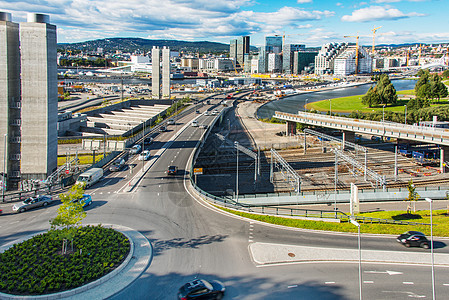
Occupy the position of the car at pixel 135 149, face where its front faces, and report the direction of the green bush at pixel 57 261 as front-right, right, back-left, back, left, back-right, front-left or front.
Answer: front-left

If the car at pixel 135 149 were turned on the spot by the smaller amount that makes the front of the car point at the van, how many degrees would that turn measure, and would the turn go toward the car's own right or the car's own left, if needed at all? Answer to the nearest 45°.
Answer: approximately 45° to the car's own left

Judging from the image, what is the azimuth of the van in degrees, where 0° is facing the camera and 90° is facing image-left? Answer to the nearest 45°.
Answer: approximately 45°

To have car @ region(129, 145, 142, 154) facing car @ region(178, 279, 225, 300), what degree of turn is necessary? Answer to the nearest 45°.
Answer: approximately 45° to its left

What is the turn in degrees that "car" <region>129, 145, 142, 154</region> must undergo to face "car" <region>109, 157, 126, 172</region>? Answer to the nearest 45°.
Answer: approximately 45° to its left

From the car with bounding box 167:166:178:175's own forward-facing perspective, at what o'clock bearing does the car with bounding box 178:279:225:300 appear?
the car with bounding box 178:279:225:300 is roughly at 6 o'clock from the car with bounding box 167:166:178:175.

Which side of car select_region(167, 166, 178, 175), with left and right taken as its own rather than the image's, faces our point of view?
back

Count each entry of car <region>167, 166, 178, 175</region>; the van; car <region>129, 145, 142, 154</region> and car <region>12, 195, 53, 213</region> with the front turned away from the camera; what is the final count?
1

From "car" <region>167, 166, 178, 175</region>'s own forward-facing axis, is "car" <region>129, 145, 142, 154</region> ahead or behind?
ahead

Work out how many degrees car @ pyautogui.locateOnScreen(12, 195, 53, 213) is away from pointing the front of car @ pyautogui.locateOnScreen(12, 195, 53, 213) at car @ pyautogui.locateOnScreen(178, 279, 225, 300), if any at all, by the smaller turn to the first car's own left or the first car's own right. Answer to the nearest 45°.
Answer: approximately 45° to the first car's own left

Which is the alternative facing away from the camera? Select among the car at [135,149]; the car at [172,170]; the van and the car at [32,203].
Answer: the car at [172,170]

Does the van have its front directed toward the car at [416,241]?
no

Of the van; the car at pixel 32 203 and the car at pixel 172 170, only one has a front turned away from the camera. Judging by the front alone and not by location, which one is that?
the car at pixel 172 170

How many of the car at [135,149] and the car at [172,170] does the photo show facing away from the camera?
1

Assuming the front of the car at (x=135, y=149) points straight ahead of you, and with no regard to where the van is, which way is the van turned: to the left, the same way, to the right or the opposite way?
the same way

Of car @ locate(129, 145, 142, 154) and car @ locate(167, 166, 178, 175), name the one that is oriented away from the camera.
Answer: car @ locate(167, 166, 178, 175)

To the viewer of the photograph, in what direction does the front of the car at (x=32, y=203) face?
facing the viewer and to the left of the viewer
